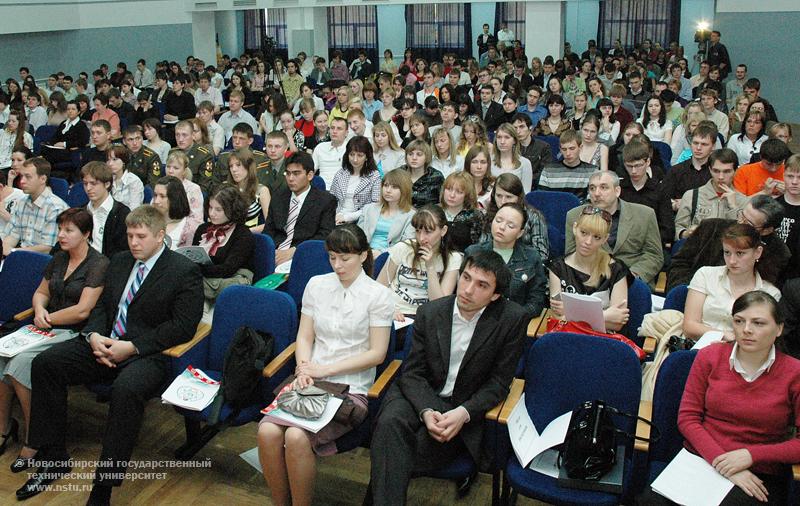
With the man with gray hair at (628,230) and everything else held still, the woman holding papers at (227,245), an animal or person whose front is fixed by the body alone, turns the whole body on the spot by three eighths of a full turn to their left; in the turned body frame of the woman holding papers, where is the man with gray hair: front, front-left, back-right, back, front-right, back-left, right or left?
front

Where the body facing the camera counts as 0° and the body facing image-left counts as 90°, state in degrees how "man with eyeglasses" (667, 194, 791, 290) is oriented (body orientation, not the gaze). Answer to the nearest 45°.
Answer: approximately 45°

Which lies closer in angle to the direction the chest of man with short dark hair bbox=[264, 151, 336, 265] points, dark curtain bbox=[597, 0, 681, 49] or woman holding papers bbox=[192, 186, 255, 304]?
the woman holding papers

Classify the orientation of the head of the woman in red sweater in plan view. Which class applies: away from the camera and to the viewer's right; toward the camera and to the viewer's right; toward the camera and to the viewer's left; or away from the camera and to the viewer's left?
toward the camera and to the viewer's left

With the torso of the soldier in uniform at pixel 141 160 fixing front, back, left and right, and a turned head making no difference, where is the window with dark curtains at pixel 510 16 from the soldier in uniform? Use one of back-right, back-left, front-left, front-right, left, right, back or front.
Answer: back

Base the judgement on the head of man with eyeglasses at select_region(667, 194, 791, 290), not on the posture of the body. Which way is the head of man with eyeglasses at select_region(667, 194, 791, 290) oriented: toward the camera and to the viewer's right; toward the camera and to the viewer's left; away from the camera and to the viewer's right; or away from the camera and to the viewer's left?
toward the camera and to the viewer's left

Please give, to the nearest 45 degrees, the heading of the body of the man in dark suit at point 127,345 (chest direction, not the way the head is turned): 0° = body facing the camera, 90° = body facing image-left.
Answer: approximately 45°

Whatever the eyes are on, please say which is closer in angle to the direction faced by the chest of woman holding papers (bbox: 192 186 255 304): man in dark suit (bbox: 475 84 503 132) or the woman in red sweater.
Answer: the woman in red sweater

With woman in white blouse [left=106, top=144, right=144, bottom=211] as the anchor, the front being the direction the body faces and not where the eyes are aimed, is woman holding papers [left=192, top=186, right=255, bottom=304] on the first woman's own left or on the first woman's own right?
on the first woman's own left

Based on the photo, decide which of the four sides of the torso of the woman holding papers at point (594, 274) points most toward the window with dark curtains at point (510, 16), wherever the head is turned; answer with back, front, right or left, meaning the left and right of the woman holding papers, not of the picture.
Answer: back
